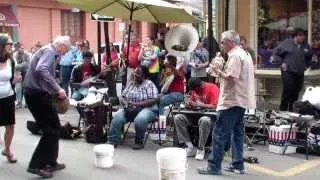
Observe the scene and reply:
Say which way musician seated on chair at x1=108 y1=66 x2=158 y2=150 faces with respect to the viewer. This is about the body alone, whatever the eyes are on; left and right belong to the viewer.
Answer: facing the viewer and to the left of the viewer

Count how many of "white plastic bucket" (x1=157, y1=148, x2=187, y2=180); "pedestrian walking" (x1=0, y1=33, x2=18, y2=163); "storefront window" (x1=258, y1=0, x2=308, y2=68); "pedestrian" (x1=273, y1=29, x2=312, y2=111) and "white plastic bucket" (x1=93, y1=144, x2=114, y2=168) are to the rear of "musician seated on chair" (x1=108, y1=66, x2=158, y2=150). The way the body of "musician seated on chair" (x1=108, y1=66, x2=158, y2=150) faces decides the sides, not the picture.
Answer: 2

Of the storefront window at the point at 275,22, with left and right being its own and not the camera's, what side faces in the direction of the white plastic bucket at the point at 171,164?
front

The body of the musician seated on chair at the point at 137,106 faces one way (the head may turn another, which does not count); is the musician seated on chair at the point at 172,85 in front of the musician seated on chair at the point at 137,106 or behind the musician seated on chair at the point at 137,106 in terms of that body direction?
behind

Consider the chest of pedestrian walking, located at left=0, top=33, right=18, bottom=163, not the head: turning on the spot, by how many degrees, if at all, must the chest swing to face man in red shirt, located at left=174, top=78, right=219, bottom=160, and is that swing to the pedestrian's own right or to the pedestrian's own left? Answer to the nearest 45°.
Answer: approximately 45° to the pedestrian's own left

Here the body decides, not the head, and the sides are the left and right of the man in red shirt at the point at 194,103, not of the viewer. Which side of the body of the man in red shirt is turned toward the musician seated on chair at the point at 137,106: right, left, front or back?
right

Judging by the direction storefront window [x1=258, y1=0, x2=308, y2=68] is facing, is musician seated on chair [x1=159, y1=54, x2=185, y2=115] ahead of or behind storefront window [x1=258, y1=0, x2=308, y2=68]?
ahead

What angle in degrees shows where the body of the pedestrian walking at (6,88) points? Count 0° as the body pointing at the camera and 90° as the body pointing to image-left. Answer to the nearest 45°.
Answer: approximately 315°

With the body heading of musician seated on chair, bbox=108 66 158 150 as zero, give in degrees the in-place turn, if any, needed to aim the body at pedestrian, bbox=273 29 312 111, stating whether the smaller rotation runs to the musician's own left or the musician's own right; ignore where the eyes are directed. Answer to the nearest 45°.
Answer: approximately 180°

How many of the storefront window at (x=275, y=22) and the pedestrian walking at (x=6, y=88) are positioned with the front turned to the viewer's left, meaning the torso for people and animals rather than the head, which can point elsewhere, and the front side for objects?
0

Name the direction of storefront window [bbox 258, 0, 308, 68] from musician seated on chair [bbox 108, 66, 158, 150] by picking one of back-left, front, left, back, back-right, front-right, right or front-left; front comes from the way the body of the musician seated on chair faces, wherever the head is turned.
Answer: back
